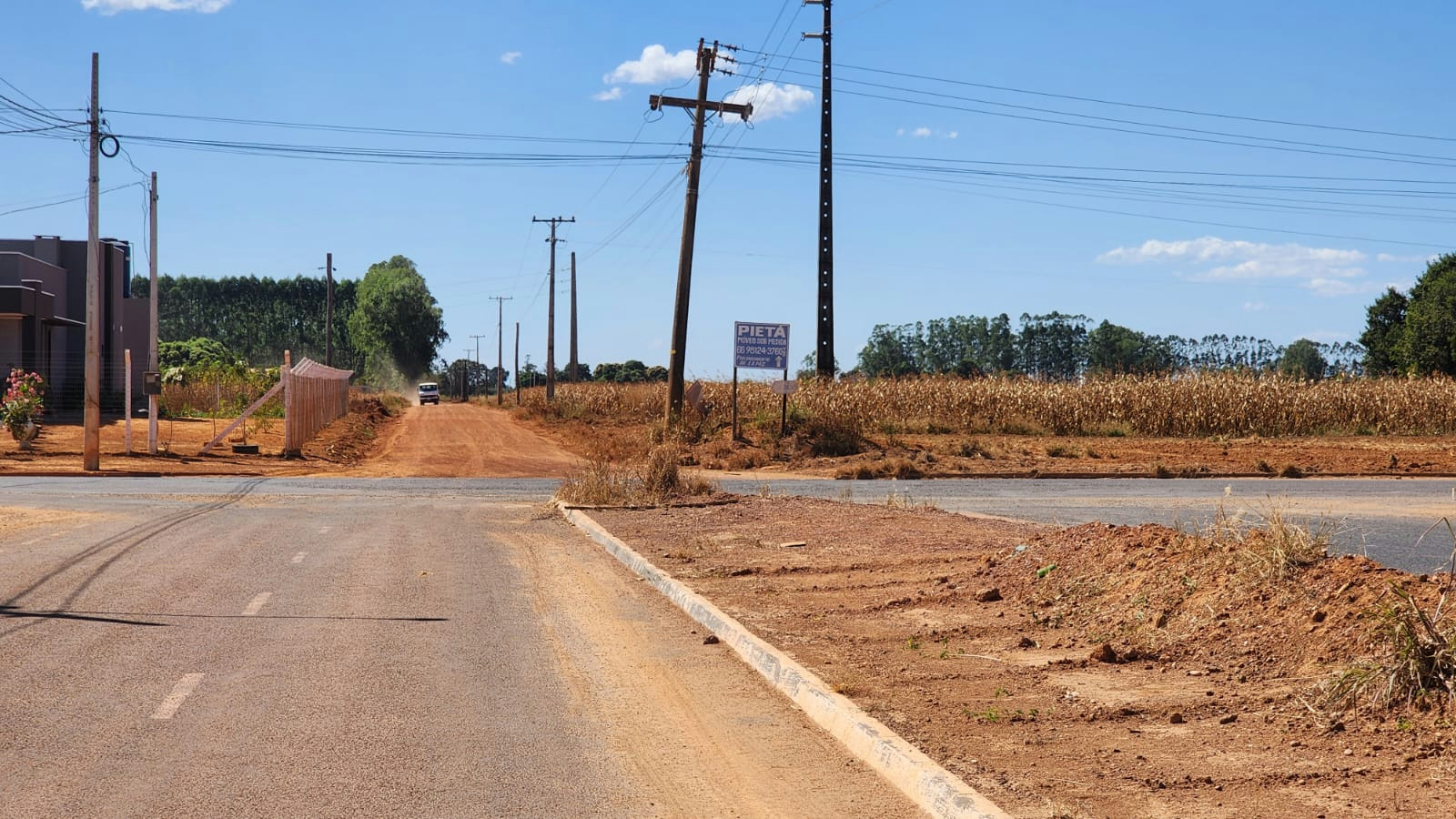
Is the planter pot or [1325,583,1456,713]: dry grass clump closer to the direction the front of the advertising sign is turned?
the dry grass clump

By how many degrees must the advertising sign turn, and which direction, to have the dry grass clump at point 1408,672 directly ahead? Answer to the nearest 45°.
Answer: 0° — it already faces it

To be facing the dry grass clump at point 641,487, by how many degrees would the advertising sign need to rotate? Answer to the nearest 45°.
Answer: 0° — it already faces it

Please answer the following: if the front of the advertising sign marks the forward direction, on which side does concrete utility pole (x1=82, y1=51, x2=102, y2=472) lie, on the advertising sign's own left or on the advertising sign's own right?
on the advertising sign's own right

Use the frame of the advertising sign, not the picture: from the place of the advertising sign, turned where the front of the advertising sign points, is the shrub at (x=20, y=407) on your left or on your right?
on your right

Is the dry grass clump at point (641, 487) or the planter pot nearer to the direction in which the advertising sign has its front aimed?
the dry grass clump

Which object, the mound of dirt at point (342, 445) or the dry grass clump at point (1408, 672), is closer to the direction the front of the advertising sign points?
the dry grass clump

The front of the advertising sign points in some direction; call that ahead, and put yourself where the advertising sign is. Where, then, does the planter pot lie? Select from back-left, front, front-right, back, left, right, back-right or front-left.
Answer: right

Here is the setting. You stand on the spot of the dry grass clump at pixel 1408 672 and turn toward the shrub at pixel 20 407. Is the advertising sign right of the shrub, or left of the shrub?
right

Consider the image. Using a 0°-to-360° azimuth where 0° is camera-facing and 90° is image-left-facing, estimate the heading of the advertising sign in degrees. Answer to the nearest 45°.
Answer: approximately 0°

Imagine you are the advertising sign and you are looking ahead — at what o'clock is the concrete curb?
The concrete curb is roughly at 12 o'clock from the advertising sign.
